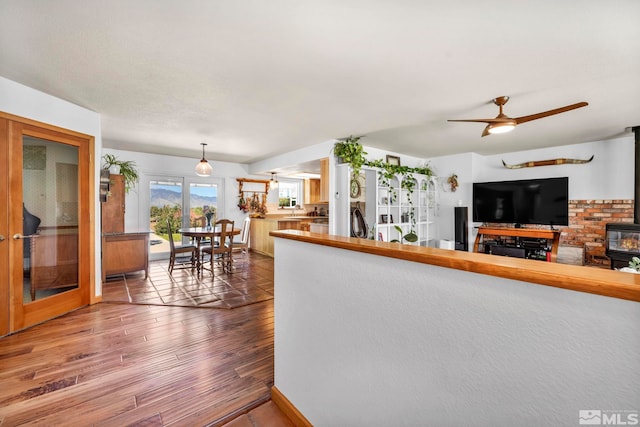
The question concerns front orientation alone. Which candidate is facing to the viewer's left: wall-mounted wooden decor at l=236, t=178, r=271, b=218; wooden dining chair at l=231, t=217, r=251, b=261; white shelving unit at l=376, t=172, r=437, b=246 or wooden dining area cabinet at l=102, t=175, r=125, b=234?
the wooden dining chair

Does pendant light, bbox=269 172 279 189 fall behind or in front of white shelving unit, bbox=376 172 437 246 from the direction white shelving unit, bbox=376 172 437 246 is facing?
behind

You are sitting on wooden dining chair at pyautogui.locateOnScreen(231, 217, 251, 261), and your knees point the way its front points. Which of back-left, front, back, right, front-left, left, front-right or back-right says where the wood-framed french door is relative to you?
front-left

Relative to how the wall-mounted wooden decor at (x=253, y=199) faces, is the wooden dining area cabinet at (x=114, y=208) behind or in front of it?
in front

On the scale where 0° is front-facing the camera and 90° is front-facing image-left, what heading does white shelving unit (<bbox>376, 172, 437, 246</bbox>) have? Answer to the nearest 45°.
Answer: approximately 315°

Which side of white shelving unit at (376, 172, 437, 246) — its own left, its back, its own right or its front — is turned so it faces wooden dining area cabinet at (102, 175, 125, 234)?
right

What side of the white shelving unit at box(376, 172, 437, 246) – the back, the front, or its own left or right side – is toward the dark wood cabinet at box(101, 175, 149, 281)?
right

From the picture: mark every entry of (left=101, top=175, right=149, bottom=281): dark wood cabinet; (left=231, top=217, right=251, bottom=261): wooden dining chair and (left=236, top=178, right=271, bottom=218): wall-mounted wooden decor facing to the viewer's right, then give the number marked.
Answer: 1

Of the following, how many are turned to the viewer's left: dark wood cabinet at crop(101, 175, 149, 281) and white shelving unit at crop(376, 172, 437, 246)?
0

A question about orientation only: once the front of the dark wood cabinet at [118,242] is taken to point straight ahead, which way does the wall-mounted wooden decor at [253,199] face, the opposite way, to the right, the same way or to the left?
to the right

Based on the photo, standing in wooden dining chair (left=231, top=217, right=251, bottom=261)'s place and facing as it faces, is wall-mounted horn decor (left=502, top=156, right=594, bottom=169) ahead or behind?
behind

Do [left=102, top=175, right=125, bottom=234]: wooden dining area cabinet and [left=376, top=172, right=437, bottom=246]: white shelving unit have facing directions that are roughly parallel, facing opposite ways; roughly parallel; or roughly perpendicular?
roughly perpendicular

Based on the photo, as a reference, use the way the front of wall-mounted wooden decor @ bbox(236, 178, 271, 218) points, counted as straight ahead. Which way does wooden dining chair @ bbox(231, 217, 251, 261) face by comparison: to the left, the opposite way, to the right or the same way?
to the right

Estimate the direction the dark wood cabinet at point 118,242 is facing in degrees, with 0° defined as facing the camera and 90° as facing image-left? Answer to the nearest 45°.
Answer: approximately 270°

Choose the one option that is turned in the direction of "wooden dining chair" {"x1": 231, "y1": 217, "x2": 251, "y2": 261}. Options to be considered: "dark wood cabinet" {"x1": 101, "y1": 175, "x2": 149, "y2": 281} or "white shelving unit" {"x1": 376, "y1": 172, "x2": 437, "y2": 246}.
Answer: the dark wood cabinet

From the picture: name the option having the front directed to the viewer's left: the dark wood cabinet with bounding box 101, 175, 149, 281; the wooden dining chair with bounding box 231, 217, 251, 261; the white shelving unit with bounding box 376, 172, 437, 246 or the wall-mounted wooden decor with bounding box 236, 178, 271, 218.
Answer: the wooden dining chair
